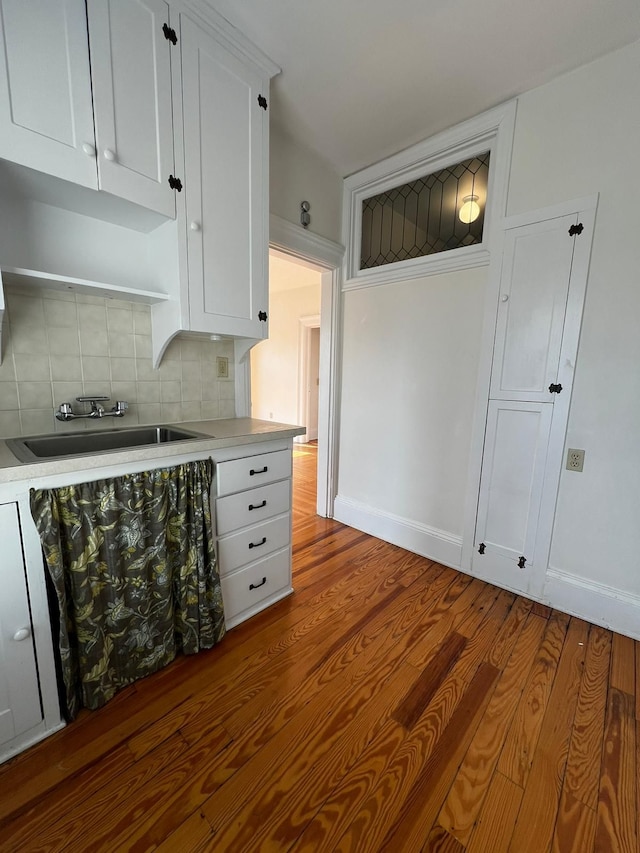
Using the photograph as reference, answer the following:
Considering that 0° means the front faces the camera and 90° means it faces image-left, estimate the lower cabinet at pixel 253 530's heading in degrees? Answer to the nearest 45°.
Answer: approximately 315°

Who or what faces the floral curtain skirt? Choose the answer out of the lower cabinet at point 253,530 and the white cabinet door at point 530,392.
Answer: the white cabinet door

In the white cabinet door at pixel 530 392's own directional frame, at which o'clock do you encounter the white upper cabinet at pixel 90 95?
The white upper cabinet is roughly at 12 o'clock from the white cabinet door.

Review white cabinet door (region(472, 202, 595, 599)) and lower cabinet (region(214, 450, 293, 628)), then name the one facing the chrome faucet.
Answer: the white cabinet door

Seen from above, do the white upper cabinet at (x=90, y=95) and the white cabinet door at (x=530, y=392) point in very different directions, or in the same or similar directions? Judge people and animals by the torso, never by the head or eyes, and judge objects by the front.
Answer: very different directions

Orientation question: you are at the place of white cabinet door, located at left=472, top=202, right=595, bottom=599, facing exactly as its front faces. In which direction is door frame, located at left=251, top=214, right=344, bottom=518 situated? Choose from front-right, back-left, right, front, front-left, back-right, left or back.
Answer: front-right

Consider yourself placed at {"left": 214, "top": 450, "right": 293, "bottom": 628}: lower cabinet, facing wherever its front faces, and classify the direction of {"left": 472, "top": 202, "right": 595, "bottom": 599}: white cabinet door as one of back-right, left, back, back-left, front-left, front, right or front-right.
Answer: front-left

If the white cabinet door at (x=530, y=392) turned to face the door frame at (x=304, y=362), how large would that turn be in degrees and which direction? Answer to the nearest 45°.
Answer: approximately 90° to its right

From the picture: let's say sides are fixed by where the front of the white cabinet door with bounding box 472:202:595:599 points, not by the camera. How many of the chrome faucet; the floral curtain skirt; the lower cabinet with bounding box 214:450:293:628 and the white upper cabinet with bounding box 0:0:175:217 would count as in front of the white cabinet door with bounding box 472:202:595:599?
4

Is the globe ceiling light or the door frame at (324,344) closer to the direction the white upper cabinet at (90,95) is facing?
the globe ceiling light

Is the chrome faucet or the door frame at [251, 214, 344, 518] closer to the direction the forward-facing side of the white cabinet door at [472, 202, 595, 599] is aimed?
the chrome faucet
